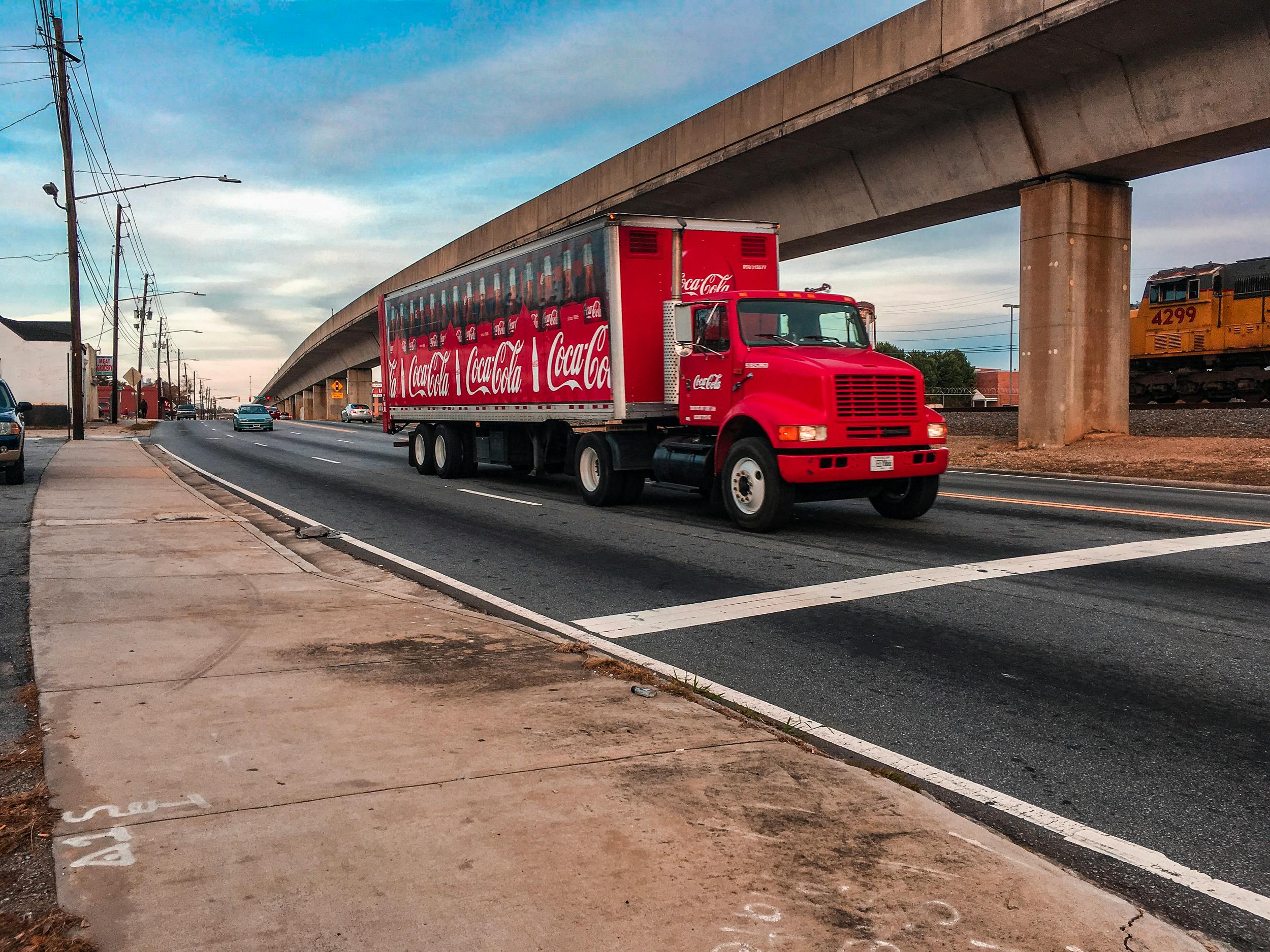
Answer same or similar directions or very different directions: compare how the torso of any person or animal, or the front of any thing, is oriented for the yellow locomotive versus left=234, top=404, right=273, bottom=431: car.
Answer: very different directions

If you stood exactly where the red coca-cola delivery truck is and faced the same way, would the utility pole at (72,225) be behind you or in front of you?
behind

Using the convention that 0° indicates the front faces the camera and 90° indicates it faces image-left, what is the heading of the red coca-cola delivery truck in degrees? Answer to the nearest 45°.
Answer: approximately 315°

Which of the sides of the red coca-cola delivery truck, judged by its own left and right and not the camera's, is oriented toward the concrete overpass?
left

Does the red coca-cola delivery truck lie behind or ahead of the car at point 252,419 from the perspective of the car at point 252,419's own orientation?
ahead

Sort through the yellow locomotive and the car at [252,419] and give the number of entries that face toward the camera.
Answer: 1

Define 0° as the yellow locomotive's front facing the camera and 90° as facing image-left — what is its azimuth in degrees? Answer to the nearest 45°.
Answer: approximately 135°

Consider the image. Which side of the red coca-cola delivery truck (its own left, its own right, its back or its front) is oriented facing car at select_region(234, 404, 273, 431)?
back
